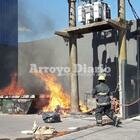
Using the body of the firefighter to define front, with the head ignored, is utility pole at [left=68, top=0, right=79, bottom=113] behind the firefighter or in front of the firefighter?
in front

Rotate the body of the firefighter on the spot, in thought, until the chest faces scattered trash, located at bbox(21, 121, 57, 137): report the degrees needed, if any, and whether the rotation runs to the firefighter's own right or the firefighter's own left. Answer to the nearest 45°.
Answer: approximately 90° to the firefighter's own left

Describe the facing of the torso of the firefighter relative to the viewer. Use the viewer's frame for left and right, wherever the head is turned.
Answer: facing away from the viewer and to the left of the viewer

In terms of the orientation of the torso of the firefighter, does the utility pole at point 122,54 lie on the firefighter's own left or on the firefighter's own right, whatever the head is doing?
on the firefighter's own right
